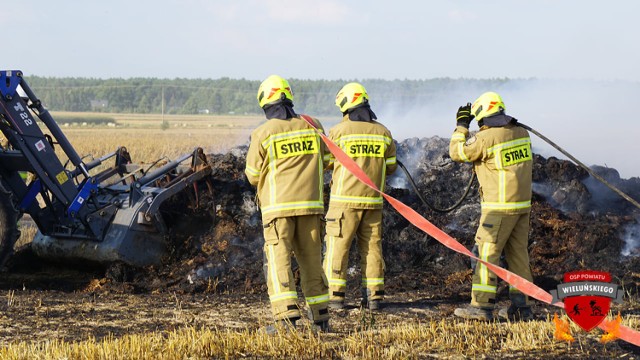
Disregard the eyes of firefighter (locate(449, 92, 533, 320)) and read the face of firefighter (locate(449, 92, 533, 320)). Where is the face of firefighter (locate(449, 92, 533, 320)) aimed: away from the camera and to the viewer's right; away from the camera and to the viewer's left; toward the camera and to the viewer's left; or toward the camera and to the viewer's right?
away from the camera and to the viewer's left

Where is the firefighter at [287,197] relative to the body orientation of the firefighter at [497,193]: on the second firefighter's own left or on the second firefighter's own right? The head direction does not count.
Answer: on the second firefighter's own left

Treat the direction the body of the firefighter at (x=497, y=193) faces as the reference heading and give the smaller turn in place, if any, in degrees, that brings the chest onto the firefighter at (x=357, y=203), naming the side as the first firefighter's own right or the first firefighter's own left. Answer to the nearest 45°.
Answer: approximately 45° to the first firefighter's own left

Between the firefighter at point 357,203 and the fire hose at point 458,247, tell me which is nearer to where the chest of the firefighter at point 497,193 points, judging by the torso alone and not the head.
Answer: the firefighter

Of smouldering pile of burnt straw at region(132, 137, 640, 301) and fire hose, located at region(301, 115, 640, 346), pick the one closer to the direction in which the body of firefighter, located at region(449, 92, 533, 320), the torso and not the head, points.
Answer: the smouldering pile of burnt straw

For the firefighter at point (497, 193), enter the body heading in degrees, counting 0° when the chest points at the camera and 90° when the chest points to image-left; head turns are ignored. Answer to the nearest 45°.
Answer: approximately 135°
